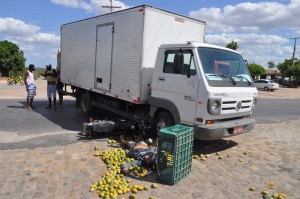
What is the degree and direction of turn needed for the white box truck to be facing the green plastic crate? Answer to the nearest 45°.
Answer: approximately 45° to its right

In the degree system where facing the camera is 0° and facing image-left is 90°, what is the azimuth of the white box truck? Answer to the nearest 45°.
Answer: approximately 315°
